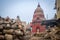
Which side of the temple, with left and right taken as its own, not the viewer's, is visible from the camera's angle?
front

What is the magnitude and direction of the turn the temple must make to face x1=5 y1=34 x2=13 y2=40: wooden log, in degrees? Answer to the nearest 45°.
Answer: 0° — it already faces it
